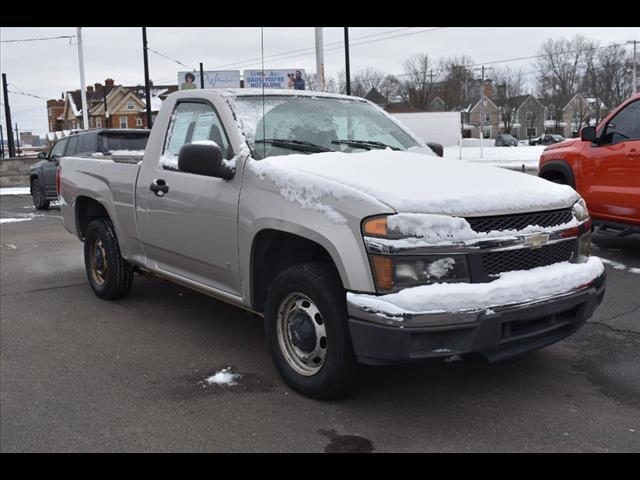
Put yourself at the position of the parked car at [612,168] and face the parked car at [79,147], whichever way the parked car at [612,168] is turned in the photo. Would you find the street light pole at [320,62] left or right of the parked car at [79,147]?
right

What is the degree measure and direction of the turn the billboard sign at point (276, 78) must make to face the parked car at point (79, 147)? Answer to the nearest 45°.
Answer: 0° — it already faces it

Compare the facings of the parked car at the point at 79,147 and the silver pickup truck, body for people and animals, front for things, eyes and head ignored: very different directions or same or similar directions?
very different directions

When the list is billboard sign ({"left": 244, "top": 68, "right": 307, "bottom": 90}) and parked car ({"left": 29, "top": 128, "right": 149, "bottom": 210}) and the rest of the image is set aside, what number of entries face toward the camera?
1

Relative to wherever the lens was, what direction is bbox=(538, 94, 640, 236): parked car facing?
facing away from the viewer and to the left of the viewer

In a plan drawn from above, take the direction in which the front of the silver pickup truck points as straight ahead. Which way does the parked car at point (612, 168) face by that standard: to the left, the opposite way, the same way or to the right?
the opposite way

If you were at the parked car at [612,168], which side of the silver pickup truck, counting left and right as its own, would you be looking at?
left

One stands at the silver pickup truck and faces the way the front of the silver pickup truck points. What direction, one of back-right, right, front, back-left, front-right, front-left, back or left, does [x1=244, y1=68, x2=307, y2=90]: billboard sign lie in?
back-left

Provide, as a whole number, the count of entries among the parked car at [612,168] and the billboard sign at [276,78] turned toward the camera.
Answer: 1

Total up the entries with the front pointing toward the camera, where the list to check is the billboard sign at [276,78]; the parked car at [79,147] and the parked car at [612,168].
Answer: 1

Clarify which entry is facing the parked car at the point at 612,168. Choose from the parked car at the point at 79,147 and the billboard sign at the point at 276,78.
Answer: the billboard sign
